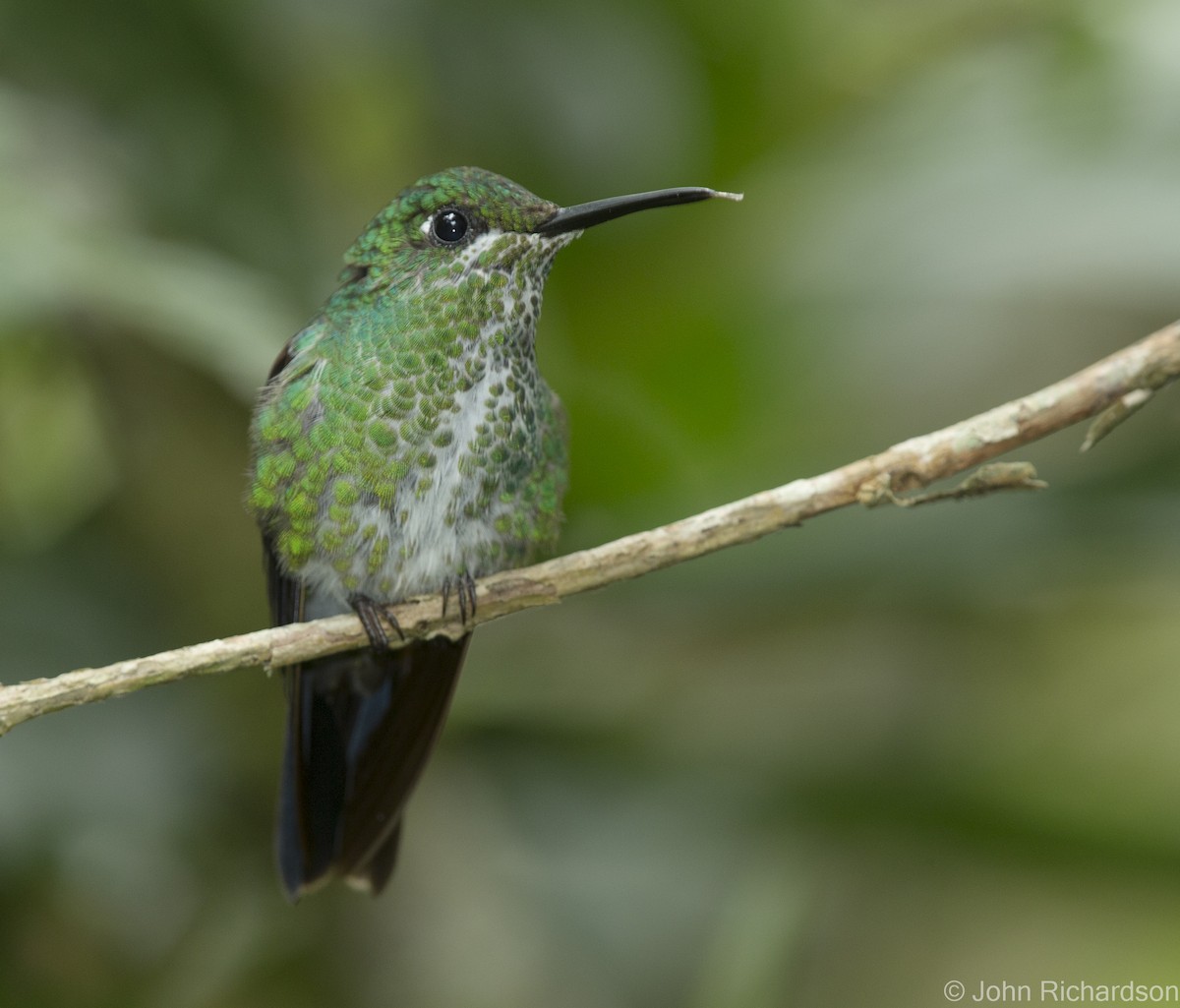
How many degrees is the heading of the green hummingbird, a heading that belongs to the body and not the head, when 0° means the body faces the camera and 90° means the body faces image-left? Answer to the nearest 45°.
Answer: approximately 315°
